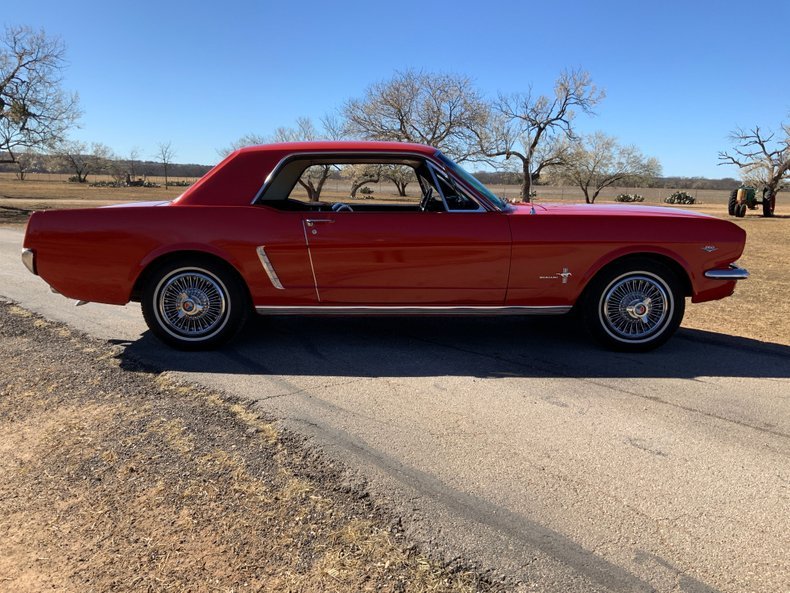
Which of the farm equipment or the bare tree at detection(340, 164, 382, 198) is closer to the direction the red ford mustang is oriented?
the farm equipment

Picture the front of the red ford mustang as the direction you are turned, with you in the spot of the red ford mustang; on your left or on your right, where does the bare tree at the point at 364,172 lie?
on your left

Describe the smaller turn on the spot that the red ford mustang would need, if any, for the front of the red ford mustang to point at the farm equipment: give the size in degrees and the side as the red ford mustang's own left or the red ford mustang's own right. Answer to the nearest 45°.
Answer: approximately 45° to the red ford mustang's own left

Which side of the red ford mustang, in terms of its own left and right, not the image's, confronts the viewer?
right
